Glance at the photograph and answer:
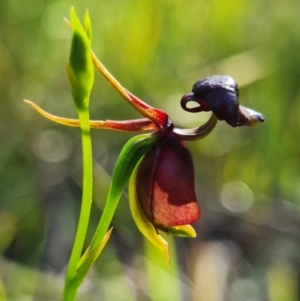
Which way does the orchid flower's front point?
to the viewer's right
